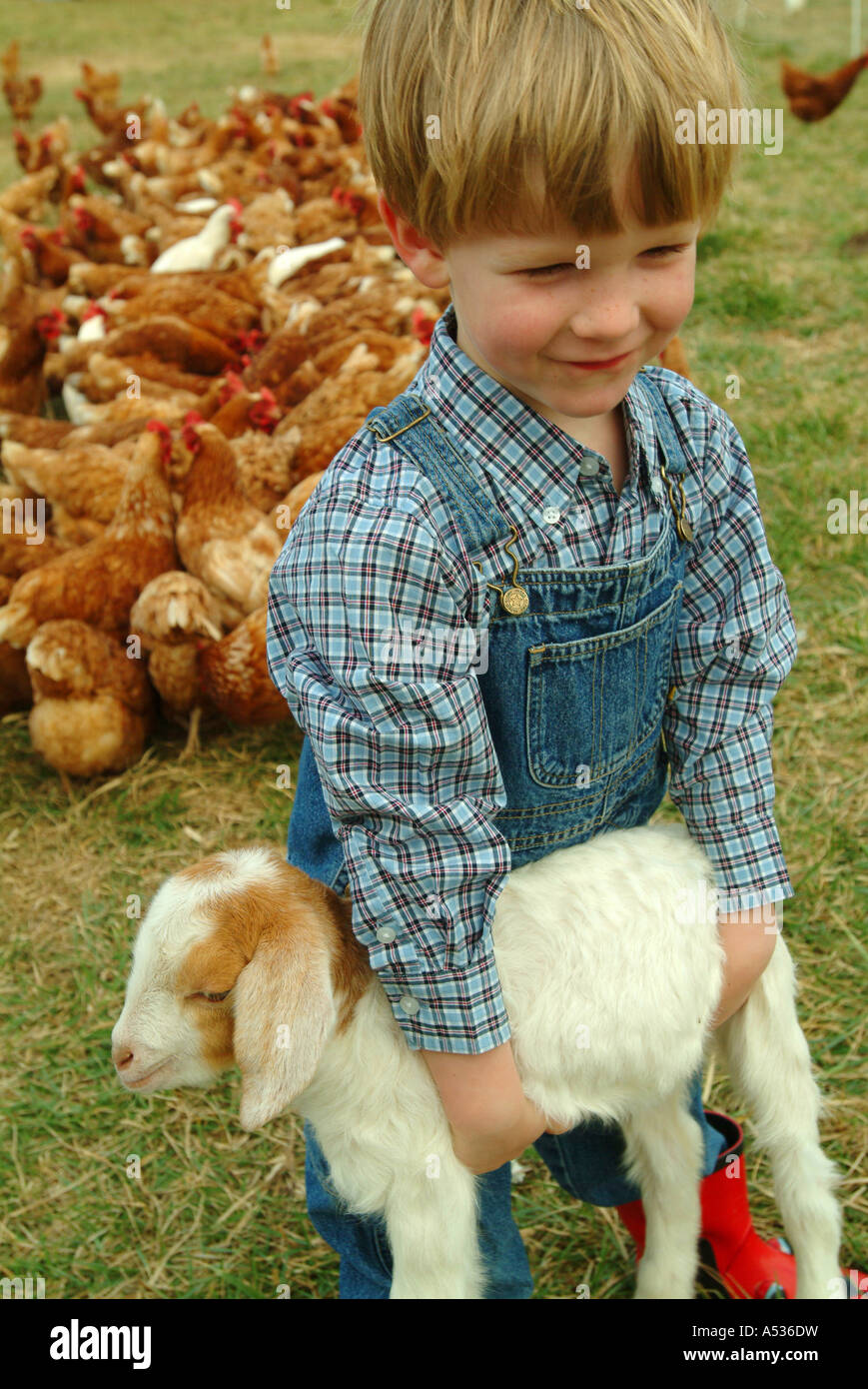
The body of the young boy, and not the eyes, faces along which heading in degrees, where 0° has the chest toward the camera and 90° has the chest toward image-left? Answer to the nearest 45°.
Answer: approximately 315°
